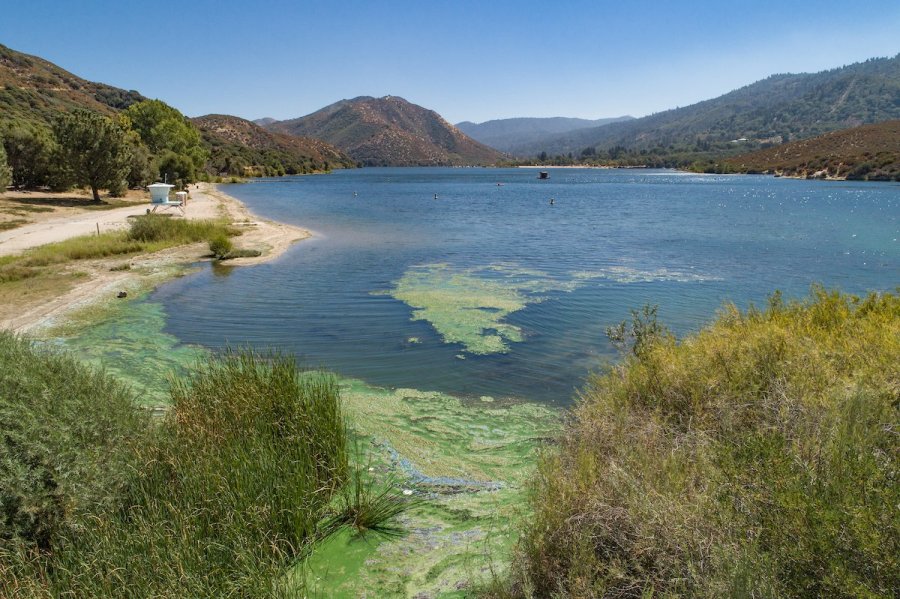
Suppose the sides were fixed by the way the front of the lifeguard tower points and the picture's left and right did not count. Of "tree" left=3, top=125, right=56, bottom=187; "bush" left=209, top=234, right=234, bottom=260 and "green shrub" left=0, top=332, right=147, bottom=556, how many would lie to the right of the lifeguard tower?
2

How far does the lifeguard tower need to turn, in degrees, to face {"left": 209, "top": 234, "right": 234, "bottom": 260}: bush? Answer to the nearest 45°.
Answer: approximately 90° to its right

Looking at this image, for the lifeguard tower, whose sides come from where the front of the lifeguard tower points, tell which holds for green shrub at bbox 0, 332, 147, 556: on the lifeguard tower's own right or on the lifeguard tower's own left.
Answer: on the lifeguard tower's own right

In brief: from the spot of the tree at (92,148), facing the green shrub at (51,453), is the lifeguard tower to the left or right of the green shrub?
left

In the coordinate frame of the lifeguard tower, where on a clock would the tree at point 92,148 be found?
The tree is roughly at 7 o'clock from the lifeguard tower.

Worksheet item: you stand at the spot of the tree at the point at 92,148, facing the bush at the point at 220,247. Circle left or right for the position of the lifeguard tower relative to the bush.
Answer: left

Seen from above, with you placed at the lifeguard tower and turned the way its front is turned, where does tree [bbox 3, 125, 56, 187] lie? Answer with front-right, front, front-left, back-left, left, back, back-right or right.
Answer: back-left

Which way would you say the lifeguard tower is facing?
to the viewer's right
